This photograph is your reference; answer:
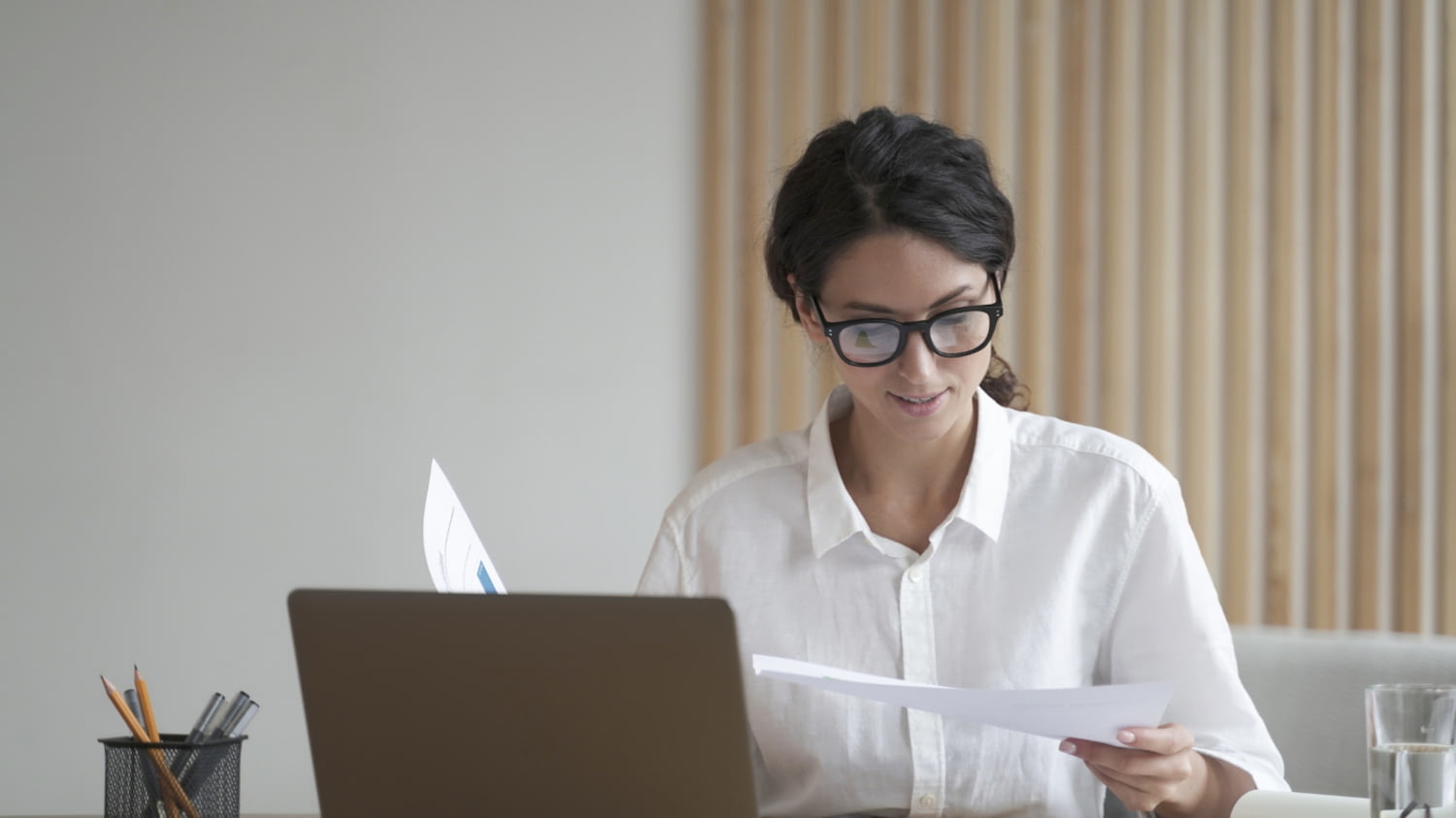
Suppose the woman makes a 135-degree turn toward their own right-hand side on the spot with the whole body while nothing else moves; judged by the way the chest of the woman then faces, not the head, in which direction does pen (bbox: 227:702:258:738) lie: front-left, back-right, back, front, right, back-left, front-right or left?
left

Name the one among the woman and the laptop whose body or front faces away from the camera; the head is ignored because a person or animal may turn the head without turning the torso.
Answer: the laptop

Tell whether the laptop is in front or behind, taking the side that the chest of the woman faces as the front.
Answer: in front

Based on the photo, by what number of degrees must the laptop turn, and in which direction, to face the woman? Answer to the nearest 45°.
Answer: approximately 45° to its right

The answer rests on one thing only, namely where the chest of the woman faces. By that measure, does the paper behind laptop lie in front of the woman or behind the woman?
in front

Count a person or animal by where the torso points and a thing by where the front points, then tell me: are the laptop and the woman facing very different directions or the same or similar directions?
very different directions

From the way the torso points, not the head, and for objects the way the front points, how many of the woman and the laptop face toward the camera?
1

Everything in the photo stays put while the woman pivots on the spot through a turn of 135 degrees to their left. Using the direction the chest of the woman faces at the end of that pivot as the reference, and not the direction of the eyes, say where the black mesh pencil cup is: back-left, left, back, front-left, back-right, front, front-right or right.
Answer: back

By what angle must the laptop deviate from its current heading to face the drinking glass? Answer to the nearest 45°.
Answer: approximately 90° to its right

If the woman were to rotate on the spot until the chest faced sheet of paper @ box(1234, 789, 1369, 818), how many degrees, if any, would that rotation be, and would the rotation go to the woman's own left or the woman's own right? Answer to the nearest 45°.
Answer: approximately 45° to the woman's own left

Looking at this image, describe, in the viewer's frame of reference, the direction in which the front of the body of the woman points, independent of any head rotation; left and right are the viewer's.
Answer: facing the viewer

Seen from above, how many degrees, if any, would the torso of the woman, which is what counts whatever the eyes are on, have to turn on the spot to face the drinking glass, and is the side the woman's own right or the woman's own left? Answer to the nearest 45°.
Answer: approximately 45° to the woman's own left

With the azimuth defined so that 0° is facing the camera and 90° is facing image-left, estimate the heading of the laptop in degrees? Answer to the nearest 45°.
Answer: approximately 180°
